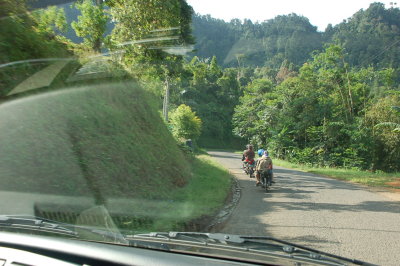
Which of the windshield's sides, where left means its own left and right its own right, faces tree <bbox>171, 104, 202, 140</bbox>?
front

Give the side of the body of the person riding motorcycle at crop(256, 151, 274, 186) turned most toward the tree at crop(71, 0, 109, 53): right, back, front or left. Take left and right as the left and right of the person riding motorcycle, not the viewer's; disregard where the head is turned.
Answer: left

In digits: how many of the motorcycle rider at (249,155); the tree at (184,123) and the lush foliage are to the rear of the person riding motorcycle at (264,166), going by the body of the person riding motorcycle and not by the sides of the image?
0

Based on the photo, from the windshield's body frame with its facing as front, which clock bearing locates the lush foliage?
The lush foliage is roughly at 1 o'clock from the windshield.

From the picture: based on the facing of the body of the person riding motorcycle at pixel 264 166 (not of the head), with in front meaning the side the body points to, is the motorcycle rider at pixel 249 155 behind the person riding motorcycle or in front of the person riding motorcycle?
in front

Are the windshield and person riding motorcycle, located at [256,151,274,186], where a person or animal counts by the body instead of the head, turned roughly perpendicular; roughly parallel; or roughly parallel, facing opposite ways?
roughly parallel

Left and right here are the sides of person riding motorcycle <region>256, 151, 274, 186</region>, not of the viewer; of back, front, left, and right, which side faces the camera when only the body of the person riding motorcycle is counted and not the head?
back

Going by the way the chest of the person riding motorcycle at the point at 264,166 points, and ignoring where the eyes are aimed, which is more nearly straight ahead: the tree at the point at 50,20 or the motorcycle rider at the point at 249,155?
the motorcycle rider

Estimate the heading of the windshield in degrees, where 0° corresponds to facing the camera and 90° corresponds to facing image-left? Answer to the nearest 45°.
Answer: approximately 180°
